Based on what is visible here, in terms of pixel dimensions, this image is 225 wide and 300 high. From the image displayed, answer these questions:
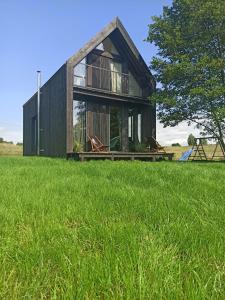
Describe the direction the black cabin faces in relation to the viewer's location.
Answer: facing the viewer and to the right of the viewer

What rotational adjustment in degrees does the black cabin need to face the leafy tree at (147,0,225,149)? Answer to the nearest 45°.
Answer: approximately 45° to its left
